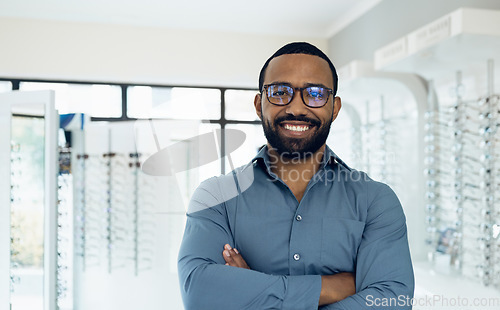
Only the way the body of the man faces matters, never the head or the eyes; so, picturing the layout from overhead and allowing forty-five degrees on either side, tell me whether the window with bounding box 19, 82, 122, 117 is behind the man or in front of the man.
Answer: behind

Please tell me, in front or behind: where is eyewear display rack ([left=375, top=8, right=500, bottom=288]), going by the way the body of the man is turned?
behind

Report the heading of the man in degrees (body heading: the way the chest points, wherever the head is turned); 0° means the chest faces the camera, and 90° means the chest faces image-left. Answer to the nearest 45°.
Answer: approximately 0°

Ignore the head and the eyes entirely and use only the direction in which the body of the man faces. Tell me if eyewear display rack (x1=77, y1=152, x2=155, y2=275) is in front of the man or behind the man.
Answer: behind

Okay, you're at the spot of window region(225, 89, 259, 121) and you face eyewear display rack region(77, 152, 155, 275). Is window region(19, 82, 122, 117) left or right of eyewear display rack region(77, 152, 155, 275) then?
right

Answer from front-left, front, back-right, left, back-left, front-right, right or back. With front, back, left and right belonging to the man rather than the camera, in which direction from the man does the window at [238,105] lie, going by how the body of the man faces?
back
